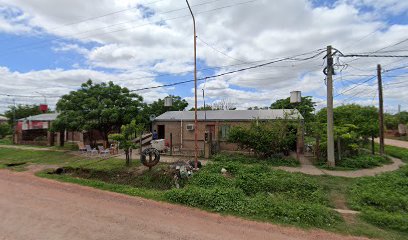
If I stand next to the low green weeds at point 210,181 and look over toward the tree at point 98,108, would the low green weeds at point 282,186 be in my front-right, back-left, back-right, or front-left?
back-right

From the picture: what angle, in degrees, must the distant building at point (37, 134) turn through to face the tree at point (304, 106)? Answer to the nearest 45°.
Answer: approximately 90° to its left

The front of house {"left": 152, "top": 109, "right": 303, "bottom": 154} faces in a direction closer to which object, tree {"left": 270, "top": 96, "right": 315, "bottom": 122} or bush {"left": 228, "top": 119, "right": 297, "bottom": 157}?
the bush

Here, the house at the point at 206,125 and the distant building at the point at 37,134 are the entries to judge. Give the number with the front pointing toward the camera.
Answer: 2

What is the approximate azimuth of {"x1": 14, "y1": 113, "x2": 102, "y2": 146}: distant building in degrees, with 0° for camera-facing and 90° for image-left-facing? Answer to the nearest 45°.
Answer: approximately 0°

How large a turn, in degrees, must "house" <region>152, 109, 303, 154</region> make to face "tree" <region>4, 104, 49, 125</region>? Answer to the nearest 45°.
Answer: approximately 135° to its right

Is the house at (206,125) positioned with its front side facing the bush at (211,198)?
yes

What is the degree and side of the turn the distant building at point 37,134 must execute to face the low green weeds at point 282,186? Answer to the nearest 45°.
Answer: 0° — it already faces it

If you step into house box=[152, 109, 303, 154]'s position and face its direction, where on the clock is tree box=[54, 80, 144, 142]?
The tree is roughly at 3 o'clock from the house.

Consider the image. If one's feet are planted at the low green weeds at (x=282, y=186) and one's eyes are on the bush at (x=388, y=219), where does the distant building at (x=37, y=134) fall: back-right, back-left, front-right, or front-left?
back-right
